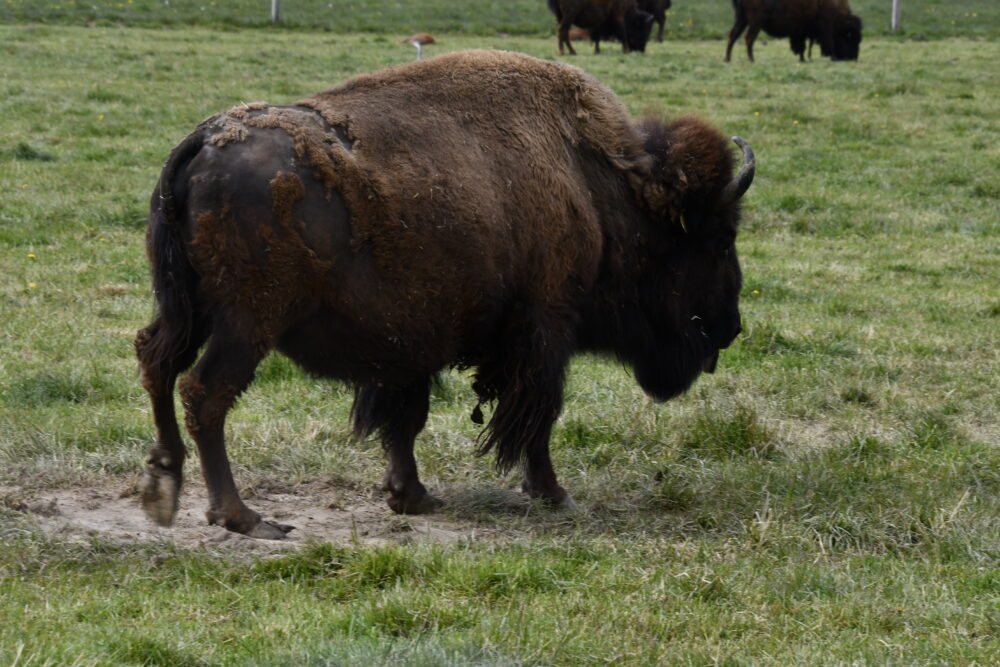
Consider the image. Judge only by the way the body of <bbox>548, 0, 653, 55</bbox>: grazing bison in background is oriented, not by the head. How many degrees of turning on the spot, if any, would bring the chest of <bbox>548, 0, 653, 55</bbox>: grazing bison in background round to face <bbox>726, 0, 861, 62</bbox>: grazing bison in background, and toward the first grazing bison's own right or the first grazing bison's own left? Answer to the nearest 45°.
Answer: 0° — it already faces it

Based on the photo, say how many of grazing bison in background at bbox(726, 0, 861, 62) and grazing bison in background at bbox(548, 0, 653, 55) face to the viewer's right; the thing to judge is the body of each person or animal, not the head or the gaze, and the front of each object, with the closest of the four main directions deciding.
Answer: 2

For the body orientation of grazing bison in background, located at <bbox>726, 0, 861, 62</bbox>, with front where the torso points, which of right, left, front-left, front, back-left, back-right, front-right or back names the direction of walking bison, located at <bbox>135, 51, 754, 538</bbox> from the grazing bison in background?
right

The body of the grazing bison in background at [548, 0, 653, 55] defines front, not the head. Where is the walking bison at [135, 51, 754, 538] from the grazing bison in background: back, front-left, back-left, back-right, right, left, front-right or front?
right

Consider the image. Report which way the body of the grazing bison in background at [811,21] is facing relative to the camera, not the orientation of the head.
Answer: to the viewer's right

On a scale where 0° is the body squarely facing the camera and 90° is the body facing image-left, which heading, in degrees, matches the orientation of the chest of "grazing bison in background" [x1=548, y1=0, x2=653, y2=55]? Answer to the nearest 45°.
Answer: approximately 270°

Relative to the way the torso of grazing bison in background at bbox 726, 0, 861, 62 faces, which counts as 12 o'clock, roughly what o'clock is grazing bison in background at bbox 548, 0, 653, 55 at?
grazing bison in background at bbox 548, 0, 653, 55 is roughly at 6 o'clock from grazing bison in background at bbox 726, 0, 861, 62.

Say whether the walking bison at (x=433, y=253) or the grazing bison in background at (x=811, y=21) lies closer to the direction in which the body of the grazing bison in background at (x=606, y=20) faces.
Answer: the grazing bison in background
